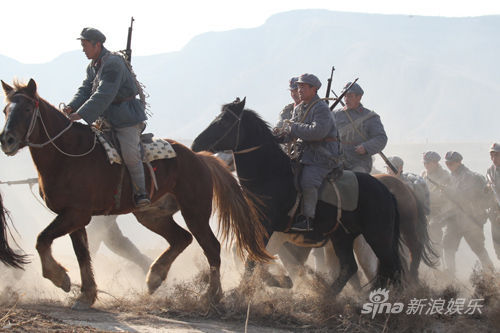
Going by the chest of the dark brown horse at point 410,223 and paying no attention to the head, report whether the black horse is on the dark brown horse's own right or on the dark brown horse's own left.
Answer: on the dark brown horse's own left

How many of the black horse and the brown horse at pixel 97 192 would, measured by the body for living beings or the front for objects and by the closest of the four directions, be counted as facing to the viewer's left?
2

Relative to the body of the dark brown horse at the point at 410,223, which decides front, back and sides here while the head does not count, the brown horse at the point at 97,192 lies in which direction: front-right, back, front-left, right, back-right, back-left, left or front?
front-left

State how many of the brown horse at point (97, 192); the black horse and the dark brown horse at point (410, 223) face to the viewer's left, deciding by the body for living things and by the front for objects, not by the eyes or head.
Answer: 3

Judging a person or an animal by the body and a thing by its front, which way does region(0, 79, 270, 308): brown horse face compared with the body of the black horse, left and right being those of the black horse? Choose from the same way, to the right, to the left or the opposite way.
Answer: the same way

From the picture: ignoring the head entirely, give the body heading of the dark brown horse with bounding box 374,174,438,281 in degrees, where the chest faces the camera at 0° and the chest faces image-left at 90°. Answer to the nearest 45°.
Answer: approximately 90°

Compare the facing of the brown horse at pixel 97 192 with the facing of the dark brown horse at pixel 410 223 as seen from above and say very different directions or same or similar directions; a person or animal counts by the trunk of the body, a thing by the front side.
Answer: same or similar directions

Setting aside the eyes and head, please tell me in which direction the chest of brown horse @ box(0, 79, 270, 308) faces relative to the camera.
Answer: to the viewer's left

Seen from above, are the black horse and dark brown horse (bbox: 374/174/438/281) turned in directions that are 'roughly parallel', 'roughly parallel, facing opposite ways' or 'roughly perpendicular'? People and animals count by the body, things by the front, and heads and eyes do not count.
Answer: roughly parallel

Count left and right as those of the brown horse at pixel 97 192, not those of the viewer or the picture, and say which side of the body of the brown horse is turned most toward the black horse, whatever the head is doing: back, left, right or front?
back

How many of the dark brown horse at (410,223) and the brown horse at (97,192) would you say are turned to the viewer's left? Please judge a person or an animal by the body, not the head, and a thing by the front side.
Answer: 2

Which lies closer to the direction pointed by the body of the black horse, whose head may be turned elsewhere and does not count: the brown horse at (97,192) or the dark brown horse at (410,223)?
the brown horse

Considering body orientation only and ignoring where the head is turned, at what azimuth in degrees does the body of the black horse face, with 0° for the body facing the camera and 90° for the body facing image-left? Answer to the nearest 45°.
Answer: approximately 90°
